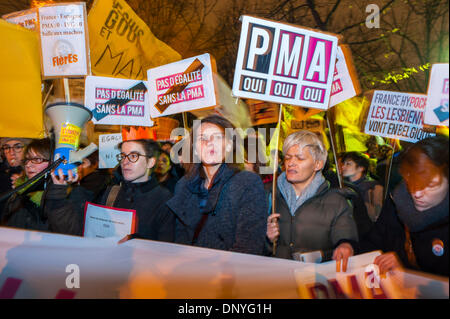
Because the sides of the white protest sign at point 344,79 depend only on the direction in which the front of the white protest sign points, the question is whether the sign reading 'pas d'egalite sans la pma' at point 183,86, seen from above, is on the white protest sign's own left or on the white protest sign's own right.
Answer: on the white protest sign's own right

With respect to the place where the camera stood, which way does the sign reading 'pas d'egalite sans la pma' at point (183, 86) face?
facing the viewer

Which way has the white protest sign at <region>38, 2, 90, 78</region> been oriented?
toward the camera

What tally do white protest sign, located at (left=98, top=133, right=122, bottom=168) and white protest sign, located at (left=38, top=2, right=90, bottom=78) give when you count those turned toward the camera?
2

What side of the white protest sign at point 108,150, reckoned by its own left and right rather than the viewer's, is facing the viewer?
front

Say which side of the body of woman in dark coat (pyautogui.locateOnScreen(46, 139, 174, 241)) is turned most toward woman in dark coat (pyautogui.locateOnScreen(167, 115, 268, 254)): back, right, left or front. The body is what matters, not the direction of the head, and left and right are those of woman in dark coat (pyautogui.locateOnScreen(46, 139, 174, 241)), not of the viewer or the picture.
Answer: left

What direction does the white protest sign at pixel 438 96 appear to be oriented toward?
toward the camera

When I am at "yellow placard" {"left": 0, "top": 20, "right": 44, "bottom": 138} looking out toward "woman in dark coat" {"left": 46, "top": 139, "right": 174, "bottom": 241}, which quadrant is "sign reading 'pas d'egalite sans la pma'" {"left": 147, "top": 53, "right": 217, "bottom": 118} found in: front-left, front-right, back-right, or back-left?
front-left

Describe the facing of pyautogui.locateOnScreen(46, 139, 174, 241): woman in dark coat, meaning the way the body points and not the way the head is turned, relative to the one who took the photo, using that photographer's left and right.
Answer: facing the viewer and to the left of the viewer
